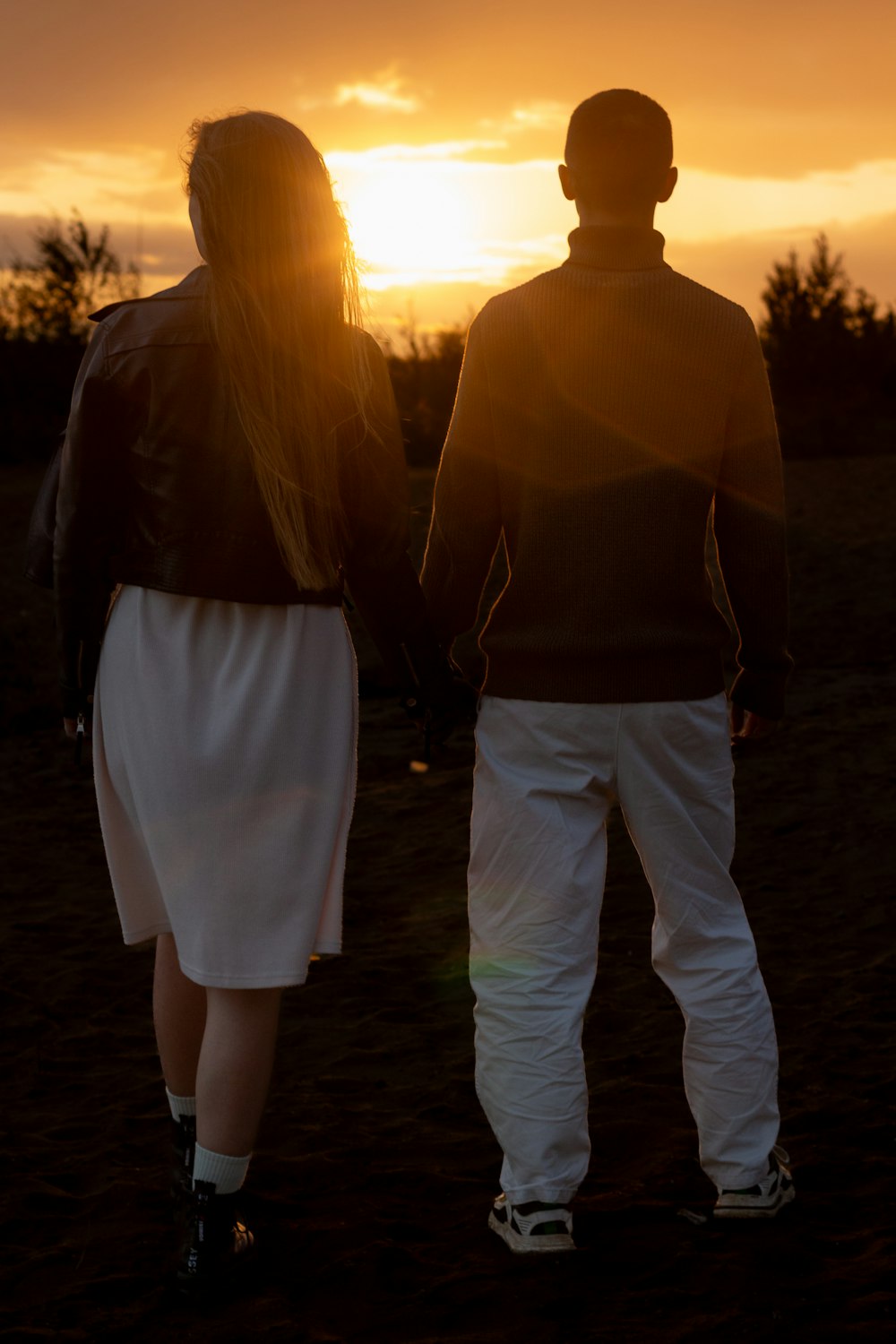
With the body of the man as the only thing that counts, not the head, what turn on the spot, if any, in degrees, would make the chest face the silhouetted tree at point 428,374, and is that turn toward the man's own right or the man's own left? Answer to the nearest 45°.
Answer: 0° — they already face it

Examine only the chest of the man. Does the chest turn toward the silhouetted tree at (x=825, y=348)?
yes

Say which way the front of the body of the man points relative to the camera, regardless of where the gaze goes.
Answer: away from the camera

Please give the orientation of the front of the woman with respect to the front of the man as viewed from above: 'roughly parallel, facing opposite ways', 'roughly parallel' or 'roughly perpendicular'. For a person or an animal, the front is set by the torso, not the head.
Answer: roughly parallel

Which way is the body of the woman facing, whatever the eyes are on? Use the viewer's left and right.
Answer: facing away from the viewer

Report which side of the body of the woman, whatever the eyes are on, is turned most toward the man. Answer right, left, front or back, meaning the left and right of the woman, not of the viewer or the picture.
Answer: right

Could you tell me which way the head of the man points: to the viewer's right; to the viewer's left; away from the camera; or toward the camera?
away from the camera

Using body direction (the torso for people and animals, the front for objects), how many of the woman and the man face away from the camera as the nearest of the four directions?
2

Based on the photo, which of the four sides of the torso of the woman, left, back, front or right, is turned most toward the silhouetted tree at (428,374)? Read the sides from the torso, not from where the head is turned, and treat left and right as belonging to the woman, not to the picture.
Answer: front

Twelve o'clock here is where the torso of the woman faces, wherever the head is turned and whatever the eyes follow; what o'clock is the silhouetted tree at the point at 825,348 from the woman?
The silhouetted tree is roughly at 1 o'clock from the woman.

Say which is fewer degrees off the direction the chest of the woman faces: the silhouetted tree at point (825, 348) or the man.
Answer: the silhouetted tree

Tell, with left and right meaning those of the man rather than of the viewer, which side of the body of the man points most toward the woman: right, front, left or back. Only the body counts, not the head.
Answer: left
